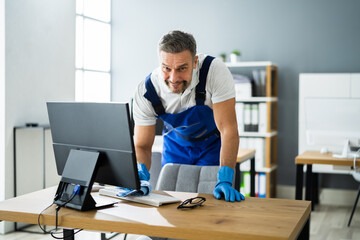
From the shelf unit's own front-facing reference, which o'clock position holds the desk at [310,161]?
The desk is roughly at 10 o'clock from the shelf unit.

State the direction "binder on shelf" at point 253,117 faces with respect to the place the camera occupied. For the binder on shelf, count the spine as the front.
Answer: facing the viewer

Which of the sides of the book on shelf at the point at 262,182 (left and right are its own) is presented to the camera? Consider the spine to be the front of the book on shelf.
front

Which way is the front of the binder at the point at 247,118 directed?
toward the camera

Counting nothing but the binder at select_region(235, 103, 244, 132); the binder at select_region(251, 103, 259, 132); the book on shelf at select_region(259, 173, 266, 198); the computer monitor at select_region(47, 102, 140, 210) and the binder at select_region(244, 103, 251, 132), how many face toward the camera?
4

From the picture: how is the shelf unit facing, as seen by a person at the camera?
facing the viewer and to the left of the viewer

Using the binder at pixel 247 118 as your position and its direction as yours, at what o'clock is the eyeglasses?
The eyeglasses is roughly at 12 o'clock from the binder.
